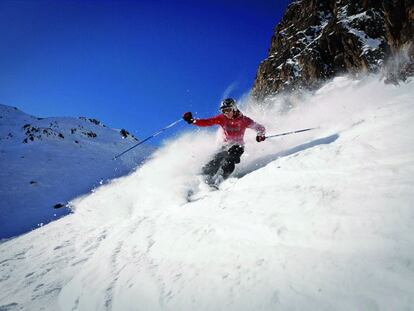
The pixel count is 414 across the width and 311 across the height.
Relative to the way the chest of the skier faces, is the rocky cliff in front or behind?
behind

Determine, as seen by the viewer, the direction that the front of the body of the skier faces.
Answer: toward the camera

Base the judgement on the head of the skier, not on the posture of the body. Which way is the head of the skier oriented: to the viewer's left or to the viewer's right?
to the viewer's left
